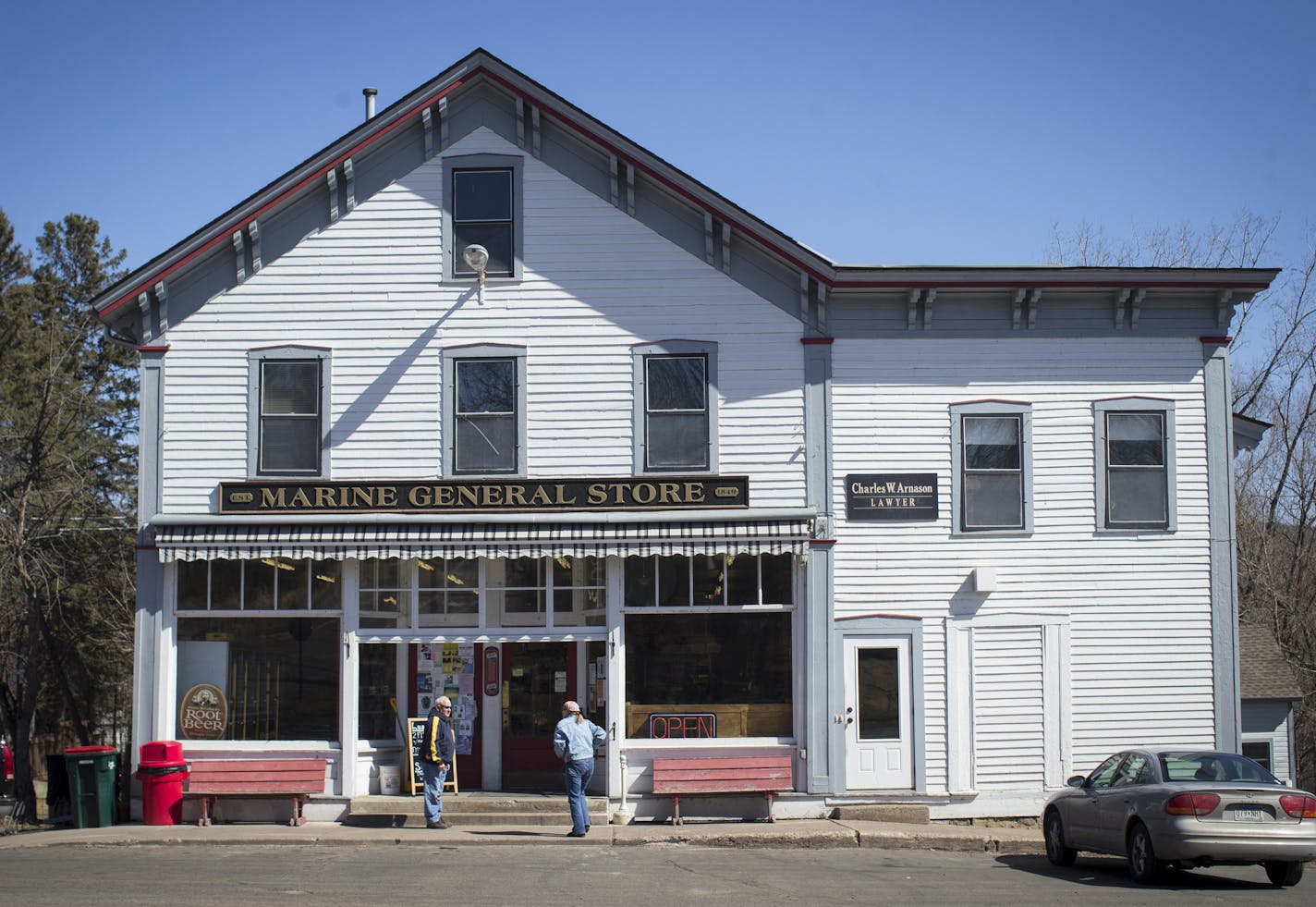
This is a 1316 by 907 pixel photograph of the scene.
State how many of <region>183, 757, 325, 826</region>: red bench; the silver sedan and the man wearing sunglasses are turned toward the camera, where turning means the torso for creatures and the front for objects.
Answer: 1

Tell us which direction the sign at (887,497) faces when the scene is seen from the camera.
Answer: facing the viewer

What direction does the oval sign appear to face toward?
toward the camera

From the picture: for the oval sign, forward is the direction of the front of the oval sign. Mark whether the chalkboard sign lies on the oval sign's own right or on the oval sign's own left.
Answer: on the oval sign's own left

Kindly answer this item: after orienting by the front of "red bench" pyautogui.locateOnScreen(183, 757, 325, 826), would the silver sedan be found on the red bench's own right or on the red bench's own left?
on the red bench's own left

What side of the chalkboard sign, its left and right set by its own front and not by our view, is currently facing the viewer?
front

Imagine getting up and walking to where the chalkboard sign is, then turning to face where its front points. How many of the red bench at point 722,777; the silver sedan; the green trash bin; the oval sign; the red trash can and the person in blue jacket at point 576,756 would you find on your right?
3
